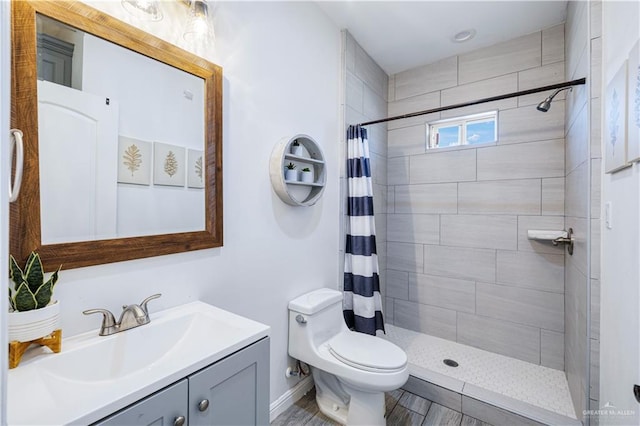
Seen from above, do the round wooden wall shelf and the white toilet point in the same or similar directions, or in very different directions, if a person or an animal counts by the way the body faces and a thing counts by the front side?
same or similar directions

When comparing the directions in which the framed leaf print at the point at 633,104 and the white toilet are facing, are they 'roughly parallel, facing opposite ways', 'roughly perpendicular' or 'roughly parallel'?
roughly parallel, facing opposite ways

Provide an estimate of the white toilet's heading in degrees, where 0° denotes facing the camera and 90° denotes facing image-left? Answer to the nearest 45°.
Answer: approximately 315°

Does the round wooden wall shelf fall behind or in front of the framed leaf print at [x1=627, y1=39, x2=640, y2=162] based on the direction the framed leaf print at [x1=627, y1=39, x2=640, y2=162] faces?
in front

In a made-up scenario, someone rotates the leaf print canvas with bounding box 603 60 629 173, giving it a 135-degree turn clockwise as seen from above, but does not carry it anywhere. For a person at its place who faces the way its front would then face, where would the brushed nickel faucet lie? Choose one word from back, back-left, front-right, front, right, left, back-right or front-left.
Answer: back

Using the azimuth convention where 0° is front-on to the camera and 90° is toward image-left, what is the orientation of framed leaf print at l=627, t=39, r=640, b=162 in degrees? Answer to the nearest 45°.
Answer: approximately 90°

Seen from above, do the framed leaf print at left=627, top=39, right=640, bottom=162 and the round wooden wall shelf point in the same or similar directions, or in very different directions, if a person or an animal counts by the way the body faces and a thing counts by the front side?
very different directions

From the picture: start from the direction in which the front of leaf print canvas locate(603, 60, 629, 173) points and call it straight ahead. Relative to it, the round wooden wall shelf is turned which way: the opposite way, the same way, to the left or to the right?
the opposite way

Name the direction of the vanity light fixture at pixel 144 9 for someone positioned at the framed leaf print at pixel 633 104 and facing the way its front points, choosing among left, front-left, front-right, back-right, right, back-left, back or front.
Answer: front-left

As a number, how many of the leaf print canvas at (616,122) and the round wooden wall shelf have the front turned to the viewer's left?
1

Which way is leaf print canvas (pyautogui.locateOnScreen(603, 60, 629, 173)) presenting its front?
to the viewer's left
